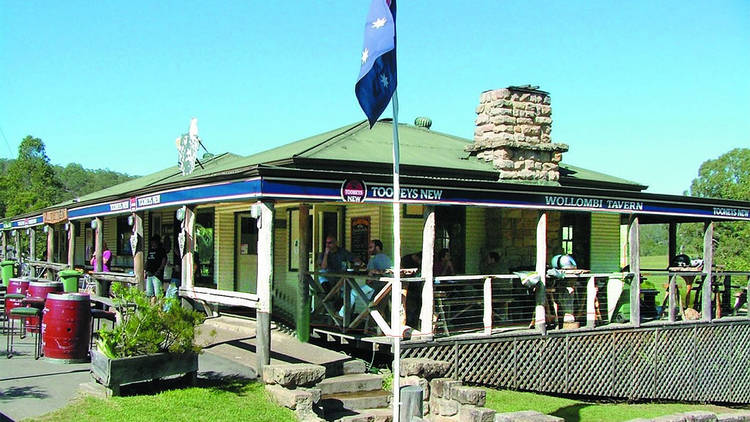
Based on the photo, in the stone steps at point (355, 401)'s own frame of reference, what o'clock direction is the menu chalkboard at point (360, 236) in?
The menu chalkboard is roughly at 6 o'clock from the stone steps.

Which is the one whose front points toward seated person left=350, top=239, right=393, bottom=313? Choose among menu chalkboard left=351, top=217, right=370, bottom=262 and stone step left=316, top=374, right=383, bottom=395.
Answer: the menu chalkboard

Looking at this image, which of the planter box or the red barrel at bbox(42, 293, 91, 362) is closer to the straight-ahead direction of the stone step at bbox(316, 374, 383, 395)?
the planter box

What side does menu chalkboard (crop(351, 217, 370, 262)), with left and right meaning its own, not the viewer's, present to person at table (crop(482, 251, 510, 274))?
left

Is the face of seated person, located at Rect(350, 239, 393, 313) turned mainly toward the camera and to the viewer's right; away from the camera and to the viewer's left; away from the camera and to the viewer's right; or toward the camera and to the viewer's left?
toward the camera and to the viewer's left

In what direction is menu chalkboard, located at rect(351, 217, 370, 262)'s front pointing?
toward the camera

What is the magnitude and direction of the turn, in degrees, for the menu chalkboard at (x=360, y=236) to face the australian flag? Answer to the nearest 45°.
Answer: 0° — it already faces it

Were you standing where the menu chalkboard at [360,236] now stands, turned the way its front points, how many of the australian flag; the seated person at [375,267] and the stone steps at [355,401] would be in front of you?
3

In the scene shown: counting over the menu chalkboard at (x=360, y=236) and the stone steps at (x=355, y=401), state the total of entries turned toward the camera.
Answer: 2

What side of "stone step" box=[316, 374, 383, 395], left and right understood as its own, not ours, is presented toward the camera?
front

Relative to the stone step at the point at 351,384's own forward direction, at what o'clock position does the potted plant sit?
The potted plant is roughly at 2 o'clock from the stone step.

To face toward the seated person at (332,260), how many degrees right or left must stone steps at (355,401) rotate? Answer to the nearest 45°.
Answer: approximately 180°

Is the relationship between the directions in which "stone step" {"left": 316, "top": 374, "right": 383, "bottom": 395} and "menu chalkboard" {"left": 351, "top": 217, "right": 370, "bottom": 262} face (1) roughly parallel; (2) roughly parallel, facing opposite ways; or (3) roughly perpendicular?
roughly parallel

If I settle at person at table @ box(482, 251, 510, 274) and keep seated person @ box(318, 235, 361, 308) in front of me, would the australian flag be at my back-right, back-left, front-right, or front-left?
front-left
